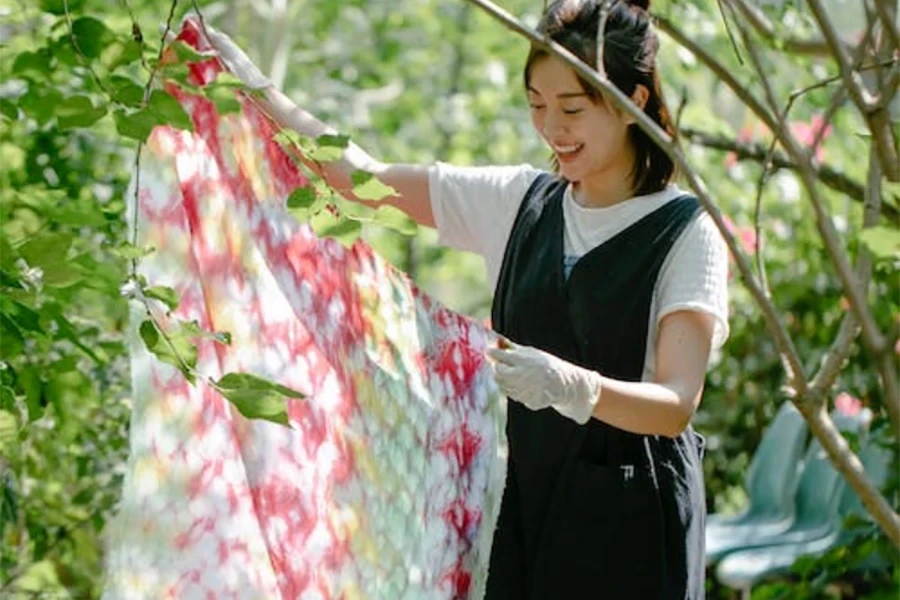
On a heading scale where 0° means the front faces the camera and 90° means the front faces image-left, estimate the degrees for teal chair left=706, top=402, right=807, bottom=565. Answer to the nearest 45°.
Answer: approximately 45°

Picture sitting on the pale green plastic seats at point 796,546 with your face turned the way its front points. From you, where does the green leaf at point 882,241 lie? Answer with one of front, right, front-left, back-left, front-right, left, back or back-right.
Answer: front-left

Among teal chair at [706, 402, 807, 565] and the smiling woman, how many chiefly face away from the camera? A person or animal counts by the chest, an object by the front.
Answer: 0

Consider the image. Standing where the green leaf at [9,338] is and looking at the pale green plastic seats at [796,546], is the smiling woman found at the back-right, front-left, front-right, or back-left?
front-right

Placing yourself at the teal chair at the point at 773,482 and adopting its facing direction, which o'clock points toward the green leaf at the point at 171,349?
The green leaf is roughly at 11 o'clock from the teal chair.

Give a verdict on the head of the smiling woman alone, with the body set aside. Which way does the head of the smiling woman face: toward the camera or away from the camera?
toward the camera

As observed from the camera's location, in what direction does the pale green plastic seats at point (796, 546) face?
facing the viewer and to the left of the viewer

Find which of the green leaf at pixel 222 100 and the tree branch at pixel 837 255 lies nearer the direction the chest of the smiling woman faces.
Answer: the green leaf

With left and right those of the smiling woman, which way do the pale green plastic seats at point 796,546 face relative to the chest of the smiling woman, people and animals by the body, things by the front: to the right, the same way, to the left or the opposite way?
the same way
